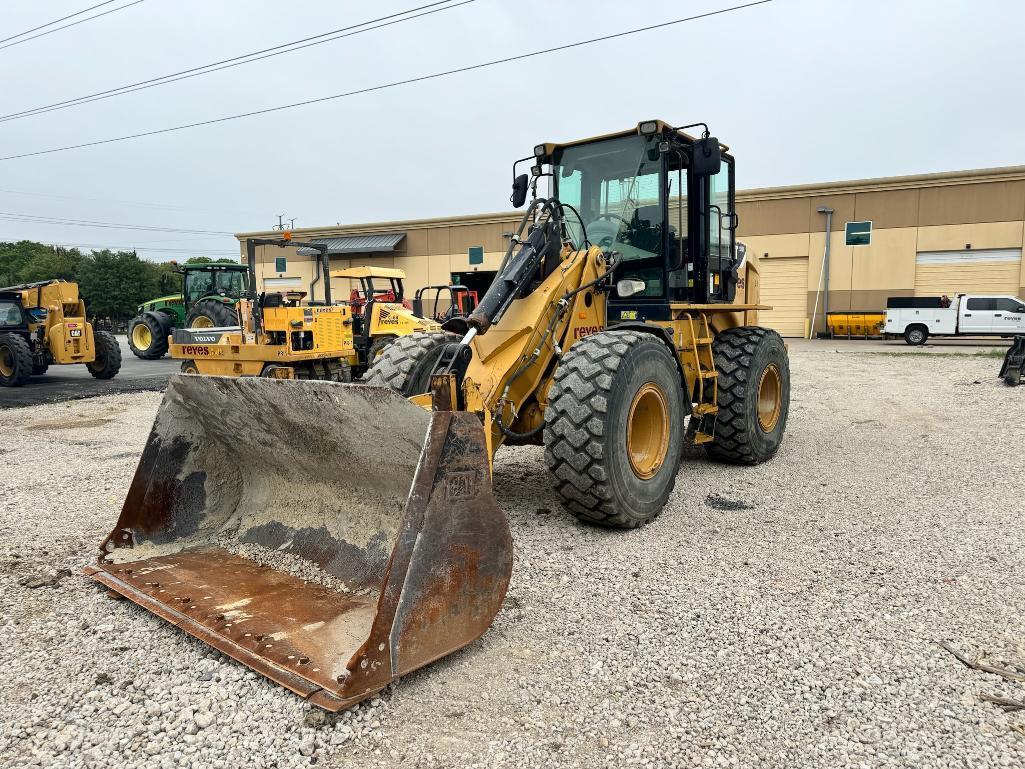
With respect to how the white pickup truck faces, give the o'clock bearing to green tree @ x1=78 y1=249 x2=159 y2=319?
The green tree is roughly at 6 o'clock from the white pickup truck.

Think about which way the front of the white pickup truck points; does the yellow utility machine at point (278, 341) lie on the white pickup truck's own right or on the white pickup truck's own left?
on the white pickup truck's own right

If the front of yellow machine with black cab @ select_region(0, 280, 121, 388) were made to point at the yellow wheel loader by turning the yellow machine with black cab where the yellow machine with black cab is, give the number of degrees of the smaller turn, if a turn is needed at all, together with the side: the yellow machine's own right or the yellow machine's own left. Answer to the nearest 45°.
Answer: approximately 135° to the yellow machine's own left

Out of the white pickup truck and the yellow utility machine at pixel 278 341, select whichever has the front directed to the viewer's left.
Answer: the yellow utility machine

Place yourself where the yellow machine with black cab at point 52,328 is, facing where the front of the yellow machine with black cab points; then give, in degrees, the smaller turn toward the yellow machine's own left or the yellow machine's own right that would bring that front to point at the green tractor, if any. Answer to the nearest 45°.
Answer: approximately 90° to the yellow machine's own right

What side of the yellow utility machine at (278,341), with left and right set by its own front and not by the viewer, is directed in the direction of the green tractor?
right

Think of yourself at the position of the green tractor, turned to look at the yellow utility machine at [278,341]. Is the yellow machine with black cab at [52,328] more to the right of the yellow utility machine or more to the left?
right

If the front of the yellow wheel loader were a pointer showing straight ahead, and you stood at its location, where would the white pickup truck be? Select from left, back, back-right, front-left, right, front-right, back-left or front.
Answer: back

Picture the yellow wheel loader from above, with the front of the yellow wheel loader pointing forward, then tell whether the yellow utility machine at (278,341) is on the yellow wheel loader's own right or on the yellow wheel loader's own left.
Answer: on the yellow wheel loader's own right

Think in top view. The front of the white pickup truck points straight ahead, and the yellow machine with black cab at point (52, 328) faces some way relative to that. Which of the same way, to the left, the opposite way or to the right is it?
the opposite way

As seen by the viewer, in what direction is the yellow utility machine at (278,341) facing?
to the viewer's left

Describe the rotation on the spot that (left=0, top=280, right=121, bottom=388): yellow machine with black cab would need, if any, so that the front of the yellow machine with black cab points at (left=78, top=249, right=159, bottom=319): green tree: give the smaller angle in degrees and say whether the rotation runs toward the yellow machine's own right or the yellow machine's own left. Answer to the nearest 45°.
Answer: approximately 45° to the yellow machine's own right

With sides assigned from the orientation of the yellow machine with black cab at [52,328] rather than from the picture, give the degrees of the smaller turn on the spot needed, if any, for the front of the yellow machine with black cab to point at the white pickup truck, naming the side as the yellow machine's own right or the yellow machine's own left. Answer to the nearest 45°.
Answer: approximately 135° to the yellow machine's own right

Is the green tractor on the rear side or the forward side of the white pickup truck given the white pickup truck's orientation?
on the rear side

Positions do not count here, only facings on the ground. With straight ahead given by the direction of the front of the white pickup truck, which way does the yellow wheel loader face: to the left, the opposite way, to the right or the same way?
to the right

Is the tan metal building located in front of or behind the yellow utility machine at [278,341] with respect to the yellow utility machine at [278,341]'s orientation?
behind

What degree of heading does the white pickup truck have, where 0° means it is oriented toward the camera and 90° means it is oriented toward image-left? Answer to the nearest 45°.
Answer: approximately 270°

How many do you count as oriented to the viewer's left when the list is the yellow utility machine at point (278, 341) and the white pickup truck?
1

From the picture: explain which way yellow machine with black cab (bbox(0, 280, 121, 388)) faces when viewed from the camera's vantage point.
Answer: facing away from the viewer and to the left of the viewer

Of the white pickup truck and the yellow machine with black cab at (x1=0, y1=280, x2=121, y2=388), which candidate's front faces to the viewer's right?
the white pickup truck
